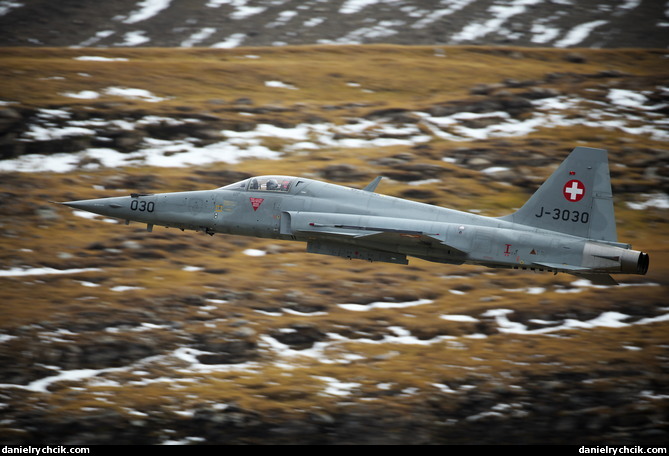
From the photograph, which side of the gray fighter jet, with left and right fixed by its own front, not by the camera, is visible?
left
